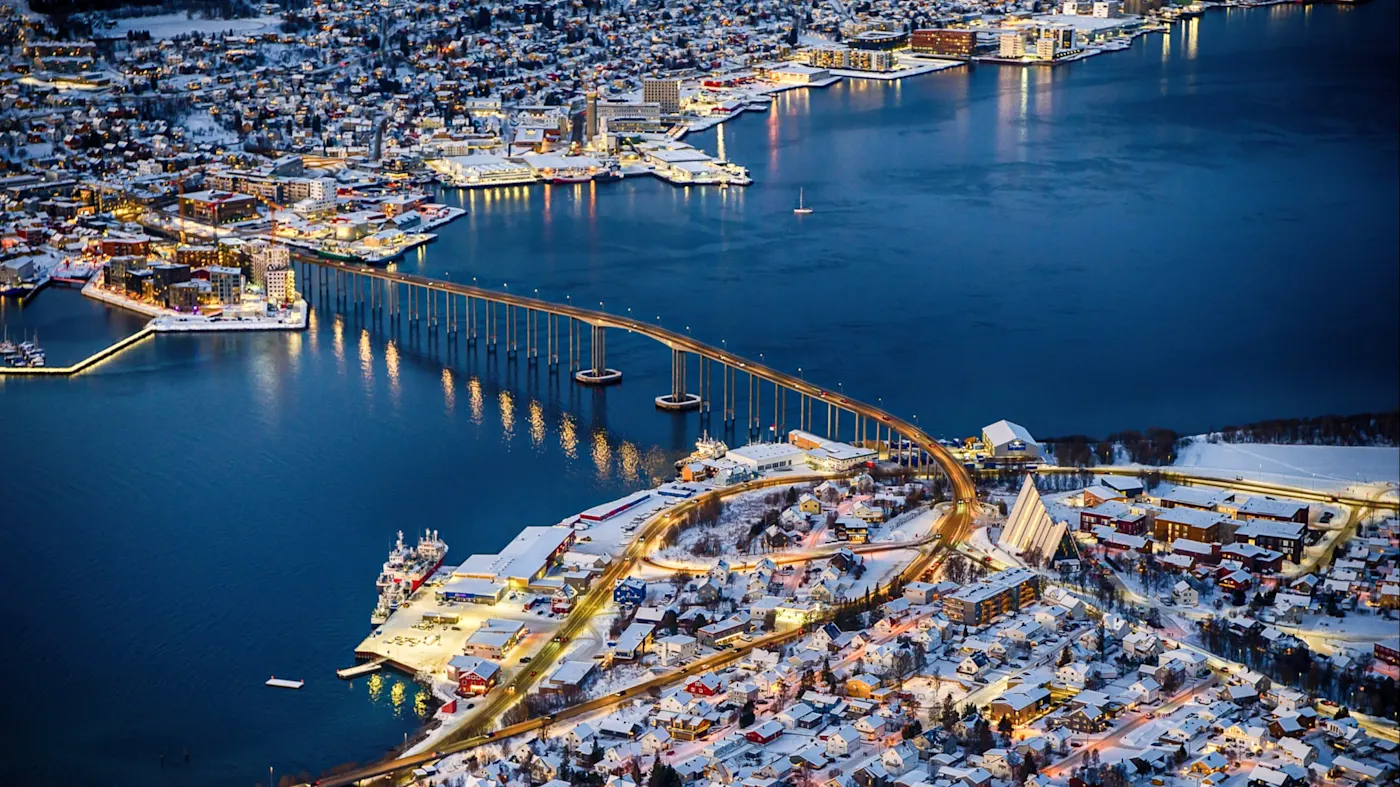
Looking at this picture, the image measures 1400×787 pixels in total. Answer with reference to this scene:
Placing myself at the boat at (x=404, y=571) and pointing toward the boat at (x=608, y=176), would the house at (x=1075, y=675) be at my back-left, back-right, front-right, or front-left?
back-right

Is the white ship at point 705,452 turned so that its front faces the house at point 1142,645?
no

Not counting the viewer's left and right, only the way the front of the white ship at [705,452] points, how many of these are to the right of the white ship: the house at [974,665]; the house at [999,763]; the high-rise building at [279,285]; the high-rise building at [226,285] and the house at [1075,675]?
2

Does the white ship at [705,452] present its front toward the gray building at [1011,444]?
no

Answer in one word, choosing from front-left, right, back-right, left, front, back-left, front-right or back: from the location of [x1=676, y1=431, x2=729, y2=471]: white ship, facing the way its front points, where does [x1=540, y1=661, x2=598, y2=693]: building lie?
front-left
